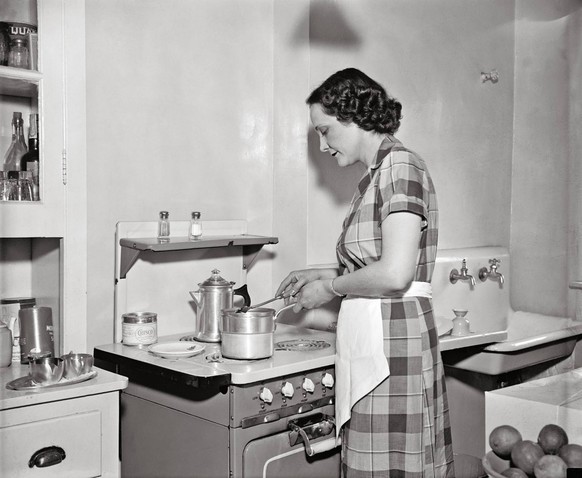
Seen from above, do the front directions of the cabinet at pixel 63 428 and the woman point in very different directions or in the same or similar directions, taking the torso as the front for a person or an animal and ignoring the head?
very different directions

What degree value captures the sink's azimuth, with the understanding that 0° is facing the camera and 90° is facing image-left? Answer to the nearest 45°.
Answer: approximately 315°

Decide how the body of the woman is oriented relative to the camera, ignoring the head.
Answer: to the viewer's left

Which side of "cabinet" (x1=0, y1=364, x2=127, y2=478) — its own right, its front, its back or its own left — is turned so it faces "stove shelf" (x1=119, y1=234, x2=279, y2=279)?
left

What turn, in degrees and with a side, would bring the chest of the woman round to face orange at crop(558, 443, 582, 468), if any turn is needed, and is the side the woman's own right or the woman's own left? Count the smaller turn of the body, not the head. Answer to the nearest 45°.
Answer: approximately 90° to the woman's own left

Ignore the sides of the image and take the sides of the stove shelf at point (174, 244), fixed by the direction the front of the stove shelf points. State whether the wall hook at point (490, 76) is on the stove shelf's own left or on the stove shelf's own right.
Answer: on the stove shelf's own left

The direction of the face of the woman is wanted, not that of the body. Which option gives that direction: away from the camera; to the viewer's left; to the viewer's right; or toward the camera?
to the viewer's left

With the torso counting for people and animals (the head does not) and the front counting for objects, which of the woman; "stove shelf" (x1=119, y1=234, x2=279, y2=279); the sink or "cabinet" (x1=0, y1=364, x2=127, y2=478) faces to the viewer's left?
the woman

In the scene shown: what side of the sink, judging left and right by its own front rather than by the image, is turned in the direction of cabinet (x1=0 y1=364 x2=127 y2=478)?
right
